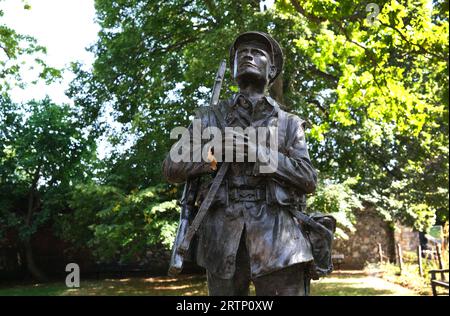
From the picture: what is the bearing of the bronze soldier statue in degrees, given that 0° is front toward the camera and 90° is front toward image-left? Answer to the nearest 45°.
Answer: approximately 0°

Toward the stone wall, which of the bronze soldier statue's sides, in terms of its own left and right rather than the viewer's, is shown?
back
